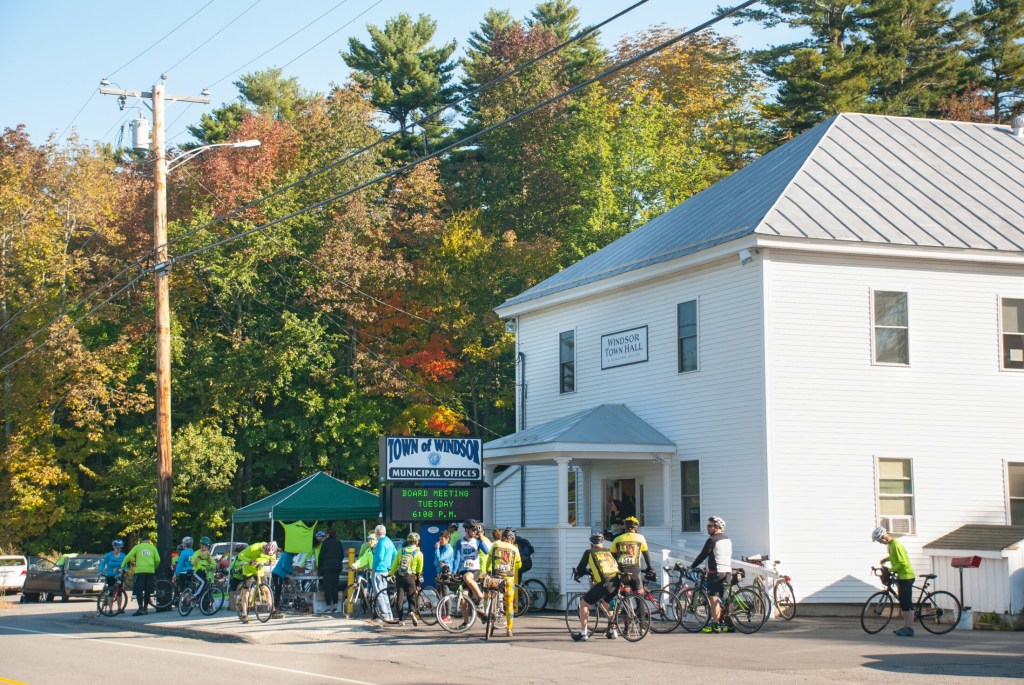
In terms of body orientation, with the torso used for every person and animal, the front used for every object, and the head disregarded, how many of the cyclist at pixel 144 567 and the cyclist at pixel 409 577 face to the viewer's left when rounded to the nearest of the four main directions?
0

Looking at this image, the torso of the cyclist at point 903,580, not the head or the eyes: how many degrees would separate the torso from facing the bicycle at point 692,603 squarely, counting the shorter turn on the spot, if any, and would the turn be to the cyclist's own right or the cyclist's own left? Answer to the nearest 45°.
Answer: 0° — they already face it

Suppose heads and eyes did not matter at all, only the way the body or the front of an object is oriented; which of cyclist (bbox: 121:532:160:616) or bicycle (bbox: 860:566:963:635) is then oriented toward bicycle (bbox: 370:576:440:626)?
bicycle (bbox: 860:566:963:635)

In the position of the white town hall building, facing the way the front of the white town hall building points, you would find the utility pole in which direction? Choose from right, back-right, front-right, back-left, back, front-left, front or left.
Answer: front-right

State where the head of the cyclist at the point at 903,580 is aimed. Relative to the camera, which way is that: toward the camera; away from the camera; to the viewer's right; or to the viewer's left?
to the viewer's left

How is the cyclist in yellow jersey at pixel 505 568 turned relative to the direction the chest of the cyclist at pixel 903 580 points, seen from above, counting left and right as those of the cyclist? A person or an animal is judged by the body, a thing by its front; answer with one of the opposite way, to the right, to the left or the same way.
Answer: to the right

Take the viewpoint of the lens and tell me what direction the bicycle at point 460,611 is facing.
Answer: facing to the left of the viewer

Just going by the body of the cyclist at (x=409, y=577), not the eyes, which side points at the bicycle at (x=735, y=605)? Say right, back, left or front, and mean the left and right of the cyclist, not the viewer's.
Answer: right

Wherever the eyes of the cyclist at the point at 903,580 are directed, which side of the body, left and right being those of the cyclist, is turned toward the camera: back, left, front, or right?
left

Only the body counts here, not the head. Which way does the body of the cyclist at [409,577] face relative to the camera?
away from the camera

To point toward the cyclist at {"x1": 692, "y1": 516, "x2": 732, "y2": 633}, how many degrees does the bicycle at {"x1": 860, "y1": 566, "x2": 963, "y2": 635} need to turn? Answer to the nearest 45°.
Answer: approximately 45° to its left

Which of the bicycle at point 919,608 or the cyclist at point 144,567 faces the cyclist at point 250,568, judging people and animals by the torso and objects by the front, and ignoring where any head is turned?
the bicycle

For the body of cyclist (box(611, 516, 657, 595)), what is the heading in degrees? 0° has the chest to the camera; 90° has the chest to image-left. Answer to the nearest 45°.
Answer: approximately 180°

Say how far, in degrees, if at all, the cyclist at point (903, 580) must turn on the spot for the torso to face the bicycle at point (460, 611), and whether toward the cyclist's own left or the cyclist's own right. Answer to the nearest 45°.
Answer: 0° — they already face it

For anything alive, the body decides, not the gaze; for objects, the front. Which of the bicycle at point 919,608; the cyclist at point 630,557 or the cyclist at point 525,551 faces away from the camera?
the cyclist at point 630,557

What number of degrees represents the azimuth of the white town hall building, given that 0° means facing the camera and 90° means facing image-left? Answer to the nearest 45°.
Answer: approximately 45°
